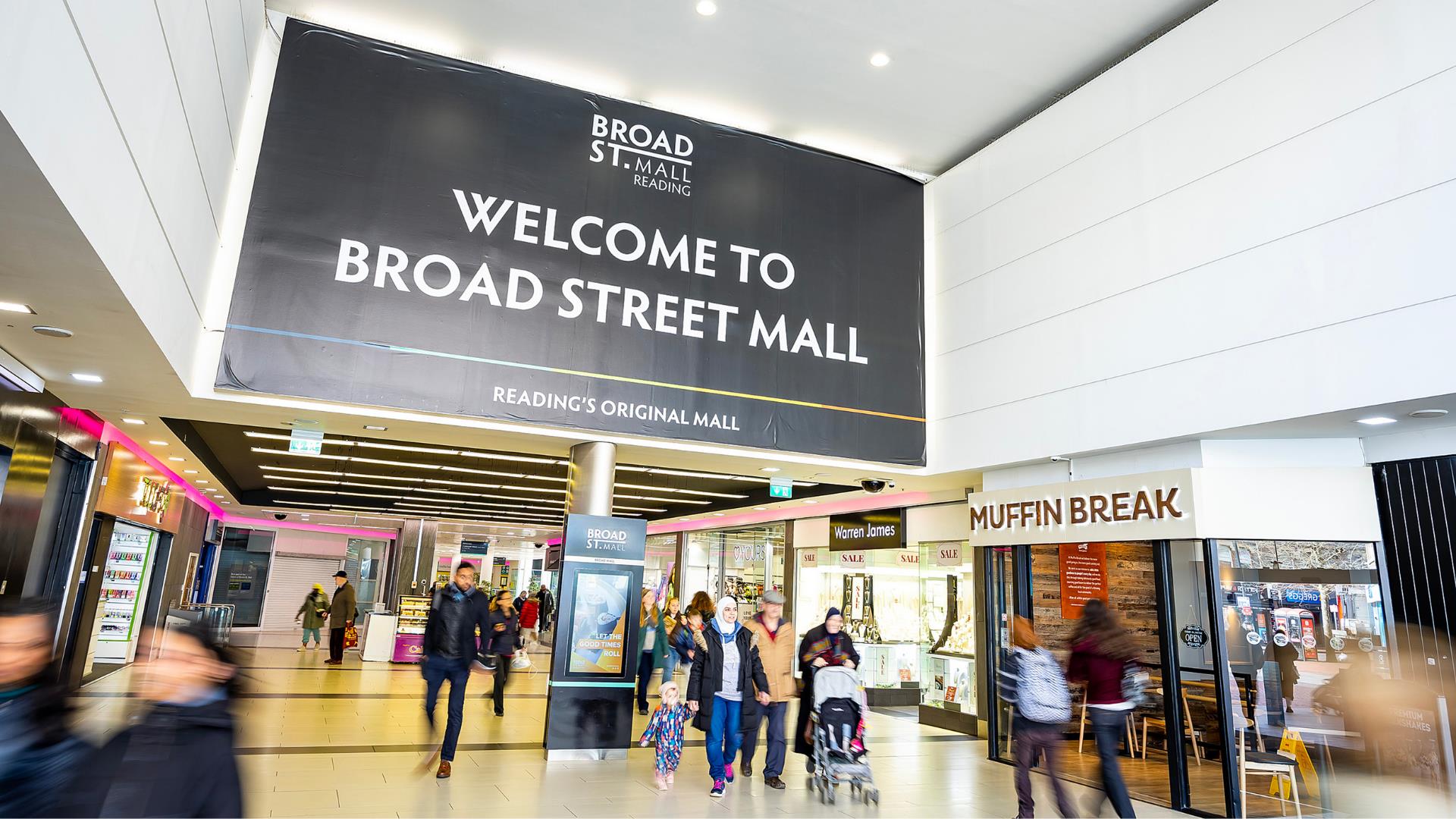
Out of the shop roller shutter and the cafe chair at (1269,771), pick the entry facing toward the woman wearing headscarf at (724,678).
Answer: the shop roller shutter

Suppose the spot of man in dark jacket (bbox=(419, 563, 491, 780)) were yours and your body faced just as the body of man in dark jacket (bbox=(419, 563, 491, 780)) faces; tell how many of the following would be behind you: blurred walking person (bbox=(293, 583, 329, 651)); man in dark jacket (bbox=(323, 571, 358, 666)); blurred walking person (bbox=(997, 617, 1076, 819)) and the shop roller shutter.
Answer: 3

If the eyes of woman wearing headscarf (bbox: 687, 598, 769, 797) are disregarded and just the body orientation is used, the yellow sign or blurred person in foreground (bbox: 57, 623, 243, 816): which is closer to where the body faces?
the blurred person in foreground

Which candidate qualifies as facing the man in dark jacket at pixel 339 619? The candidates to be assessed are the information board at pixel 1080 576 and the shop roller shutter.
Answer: the shop roller shutter

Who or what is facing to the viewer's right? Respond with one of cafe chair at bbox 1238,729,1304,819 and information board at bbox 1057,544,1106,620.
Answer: the cafe chair
